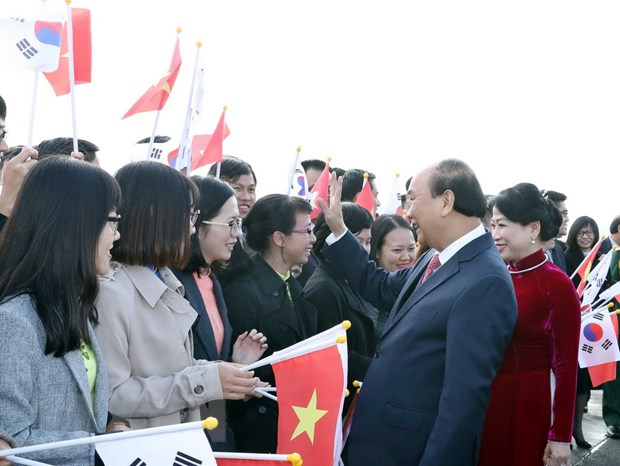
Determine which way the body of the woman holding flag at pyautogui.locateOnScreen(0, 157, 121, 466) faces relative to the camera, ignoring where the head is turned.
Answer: to the viewer's right

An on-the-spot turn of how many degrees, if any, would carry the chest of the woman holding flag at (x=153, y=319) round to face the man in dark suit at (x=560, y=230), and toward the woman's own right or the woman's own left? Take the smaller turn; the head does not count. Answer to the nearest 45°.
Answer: approximately 45° to the woman's own left

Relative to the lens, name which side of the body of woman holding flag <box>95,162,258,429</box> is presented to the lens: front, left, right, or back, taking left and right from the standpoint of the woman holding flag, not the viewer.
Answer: right

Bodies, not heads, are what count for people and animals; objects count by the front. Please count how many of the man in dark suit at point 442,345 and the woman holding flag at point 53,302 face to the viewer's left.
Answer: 1

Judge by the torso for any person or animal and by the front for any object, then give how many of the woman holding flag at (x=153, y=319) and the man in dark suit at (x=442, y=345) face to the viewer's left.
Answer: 1

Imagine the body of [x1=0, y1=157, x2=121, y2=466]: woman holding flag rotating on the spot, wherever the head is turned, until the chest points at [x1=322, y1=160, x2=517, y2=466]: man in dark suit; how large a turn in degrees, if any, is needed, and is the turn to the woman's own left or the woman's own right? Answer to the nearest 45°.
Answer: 0° — they already face them

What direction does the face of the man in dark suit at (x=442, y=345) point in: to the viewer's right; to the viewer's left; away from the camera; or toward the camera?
to the viewer's left

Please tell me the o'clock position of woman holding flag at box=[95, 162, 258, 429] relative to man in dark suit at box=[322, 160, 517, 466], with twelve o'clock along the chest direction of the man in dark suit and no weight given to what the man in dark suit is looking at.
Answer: The woman holding flag is roughly at 12 o'clock from the man in dark suit.

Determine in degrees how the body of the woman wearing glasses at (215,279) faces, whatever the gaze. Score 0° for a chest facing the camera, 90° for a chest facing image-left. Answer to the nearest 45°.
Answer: approximately 315°

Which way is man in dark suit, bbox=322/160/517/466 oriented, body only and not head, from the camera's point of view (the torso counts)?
to the viewer's left
